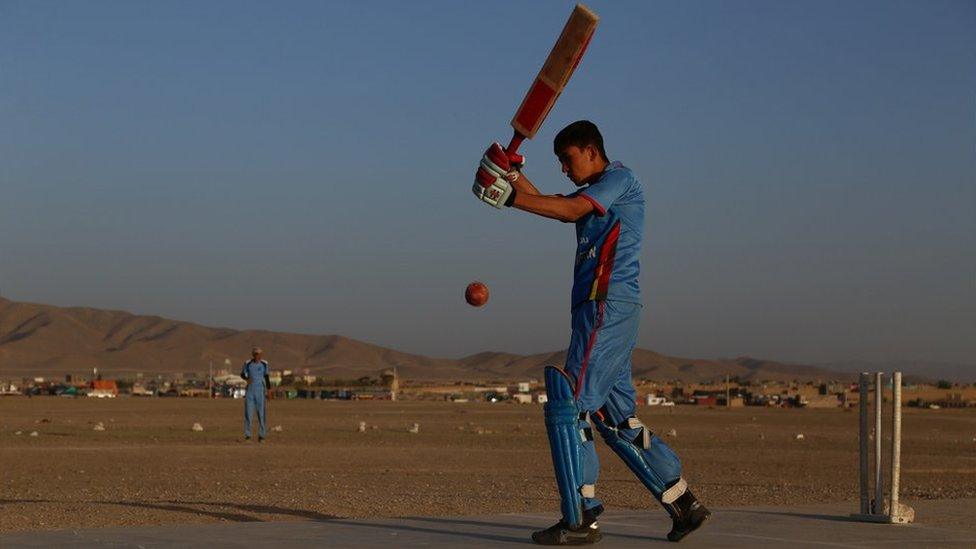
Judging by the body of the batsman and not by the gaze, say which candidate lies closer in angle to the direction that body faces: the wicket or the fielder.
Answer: the fielder

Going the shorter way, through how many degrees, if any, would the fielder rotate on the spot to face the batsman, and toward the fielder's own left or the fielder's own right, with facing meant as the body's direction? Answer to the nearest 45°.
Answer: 0° — they already face them

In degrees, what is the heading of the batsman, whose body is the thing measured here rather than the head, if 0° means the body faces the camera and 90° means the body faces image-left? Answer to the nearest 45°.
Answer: approximately 90°

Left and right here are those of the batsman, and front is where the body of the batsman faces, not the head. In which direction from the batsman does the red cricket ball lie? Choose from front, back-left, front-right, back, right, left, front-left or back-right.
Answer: front-right

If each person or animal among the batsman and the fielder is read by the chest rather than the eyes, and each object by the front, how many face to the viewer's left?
1

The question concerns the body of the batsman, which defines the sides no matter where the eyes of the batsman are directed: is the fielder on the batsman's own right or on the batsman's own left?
on the batsman's own right

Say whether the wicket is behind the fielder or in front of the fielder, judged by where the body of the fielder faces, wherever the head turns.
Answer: in front
